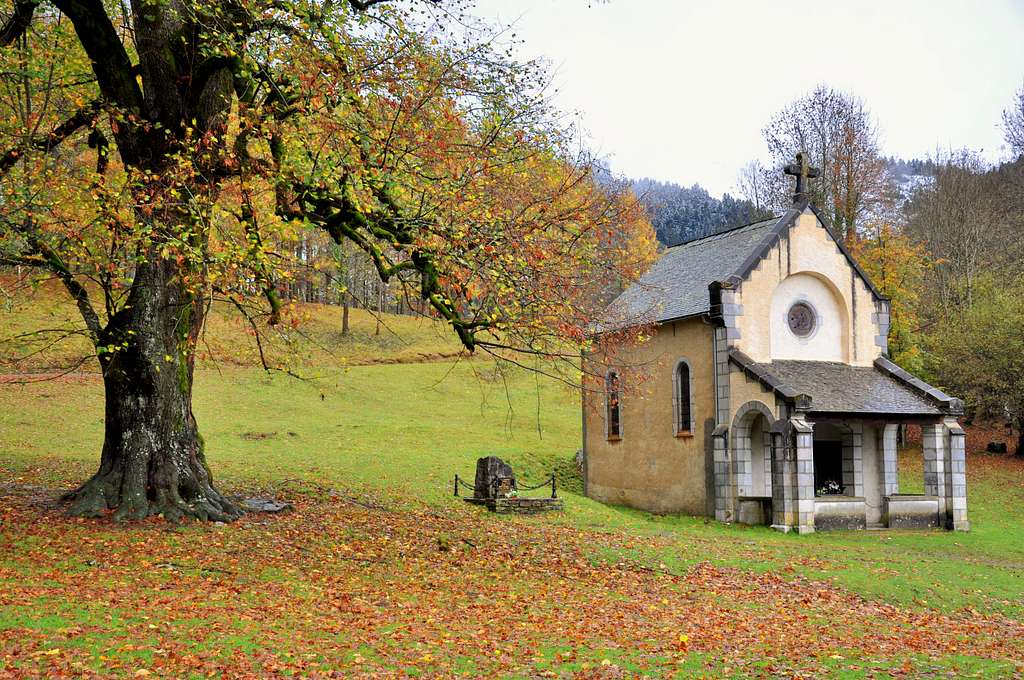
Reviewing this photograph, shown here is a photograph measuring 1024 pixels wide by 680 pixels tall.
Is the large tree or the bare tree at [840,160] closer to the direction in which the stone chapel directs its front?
the large tree

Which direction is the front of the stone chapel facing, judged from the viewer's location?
facing the viewer and to the right of the viewer

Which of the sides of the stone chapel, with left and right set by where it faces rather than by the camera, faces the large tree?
right

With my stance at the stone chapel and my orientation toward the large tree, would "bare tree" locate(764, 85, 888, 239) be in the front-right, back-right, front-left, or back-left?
back-right

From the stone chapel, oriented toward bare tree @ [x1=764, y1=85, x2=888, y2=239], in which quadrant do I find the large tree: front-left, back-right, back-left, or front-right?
back-left

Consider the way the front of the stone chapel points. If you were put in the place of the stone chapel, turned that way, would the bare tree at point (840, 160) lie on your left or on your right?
on your left
